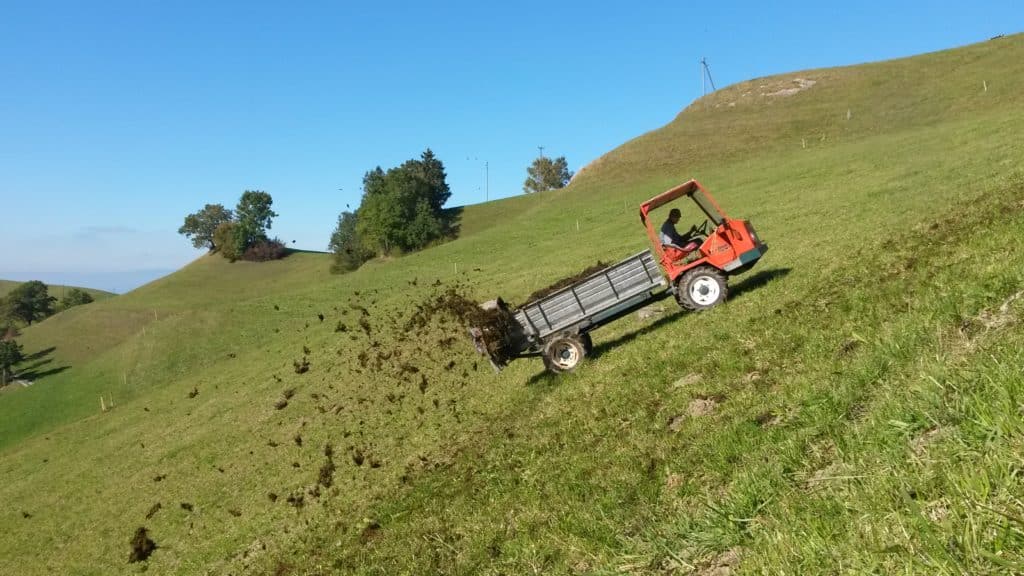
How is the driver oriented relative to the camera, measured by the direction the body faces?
to the viewer's right

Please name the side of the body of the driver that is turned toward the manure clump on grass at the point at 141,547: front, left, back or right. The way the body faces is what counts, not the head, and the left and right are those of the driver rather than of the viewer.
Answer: back

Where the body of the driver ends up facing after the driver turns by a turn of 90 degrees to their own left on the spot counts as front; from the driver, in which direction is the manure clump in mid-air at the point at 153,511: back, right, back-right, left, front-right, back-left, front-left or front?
left
